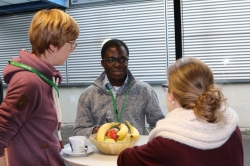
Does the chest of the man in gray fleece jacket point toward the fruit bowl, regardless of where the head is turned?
yes

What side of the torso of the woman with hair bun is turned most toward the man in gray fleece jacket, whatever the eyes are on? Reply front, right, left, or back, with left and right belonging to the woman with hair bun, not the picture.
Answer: front

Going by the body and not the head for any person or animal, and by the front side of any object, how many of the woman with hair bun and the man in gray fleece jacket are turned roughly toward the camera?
1

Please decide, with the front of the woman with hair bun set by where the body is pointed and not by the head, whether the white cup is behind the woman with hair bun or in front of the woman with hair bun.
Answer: in front

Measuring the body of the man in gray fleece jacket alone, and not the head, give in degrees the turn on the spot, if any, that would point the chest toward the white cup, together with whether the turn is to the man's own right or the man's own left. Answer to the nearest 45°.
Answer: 0° — they already face it

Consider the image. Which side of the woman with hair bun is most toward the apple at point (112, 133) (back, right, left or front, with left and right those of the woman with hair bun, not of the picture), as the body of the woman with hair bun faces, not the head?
front

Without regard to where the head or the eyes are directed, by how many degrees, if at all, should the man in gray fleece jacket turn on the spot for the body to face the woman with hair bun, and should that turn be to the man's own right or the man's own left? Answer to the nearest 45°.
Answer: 0° — they already face them

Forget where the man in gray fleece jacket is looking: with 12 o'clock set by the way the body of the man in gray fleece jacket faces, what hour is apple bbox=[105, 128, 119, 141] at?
The apple is roughly at 12 o'clock from the man in gray fleece jacket.

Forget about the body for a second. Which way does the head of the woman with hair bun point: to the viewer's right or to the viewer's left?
to the viewer's left

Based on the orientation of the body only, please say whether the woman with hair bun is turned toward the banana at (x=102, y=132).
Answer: yes

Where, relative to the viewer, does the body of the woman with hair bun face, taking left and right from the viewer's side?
facing away from the viewer and to the left of the viewer
